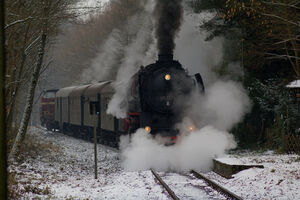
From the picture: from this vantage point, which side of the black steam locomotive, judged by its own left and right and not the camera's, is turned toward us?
front

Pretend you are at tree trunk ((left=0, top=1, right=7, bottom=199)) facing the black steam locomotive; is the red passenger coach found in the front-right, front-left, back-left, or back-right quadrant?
front-left

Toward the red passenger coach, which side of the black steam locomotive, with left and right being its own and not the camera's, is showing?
back

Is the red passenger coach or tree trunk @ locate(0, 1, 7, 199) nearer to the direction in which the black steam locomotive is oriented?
the tree trunk

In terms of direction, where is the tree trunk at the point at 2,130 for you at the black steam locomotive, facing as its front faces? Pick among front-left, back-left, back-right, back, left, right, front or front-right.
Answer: front
